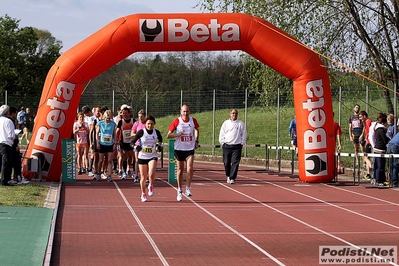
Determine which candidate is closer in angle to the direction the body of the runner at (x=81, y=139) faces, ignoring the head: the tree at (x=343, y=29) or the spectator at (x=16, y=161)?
the spectator

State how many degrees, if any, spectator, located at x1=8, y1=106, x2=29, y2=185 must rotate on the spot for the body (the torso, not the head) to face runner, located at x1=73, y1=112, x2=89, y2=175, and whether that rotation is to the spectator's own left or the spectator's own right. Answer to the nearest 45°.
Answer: approximately 45° to the spectator's own left

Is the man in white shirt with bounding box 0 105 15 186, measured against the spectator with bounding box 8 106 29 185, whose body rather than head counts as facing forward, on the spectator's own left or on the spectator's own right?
on the spectator's own right

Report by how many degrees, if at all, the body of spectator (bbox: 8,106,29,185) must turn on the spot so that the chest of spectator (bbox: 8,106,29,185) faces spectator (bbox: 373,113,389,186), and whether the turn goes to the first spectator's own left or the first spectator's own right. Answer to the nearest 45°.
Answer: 0° — they already face them

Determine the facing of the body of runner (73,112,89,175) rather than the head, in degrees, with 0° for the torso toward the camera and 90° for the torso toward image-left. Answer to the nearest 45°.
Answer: approximately 0°

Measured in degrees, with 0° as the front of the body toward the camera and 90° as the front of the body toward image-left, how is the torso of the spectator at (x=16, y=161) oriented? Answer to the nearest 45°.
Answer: approximately 270°

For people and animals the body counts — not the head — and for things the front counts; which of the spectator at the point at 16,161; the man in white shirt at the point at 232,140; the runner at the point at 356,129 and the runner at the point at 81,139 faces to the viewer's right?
the spectator at the point at 16,161
